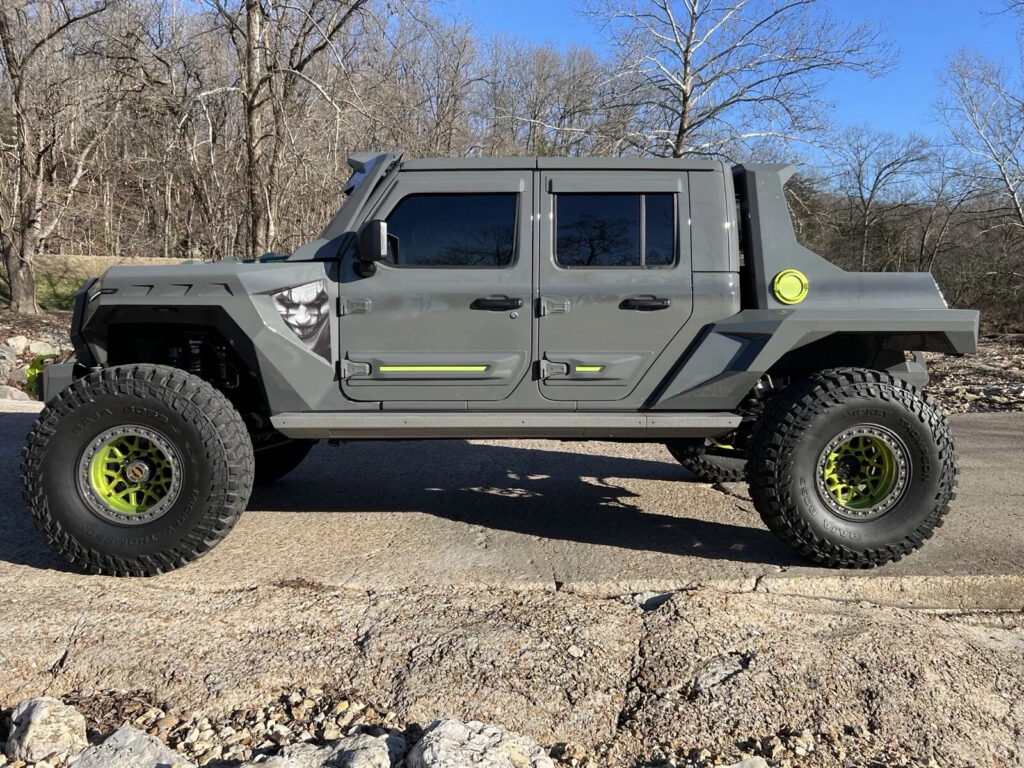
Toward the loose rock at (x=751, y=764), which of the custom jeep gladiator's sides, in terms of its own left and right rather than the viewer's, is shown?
left

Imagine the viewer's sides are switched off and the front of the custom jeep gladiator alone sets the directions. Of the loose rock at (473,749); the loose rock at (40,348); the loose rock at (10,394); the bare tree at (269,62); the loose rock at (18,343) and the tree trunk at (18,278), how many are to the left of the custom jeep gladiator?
1

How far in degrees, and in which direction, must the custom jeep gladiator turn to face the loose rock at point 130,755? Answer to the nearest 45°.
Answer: approximately 45° to its left

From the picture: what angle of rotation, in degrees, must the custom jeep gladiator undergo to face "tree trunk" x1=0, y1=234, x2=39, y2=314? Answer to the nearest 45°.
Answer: approximately 45° to its right

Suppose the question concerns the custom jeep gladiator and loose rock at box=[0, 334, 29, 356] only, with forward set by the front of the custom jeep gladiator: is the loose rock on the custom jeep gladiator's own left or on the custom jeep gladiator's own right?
on the custom jeep gladiator's own right

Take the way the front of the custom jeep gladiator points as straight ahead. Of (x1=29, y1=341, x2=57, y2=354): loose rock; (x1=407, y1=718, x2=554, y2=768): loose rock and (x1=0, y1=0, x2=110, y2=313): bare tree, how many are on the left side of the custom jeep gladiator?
1

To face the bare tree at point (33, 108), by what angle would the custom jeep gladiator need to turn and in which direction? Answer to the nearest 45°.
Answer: approximately 45° to its right

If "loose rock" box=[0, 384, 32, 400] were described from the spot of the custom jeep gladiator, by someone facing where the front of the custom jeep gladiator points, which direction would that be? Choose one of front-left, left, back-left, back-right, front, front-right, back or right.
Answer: front-right

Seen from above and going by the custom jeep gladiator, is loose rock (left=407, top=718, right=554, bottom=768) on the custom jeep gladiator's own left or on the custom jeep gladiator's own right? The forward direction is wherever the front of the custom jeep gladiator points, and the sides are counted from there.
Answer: on the custom jeep gladiator's own left

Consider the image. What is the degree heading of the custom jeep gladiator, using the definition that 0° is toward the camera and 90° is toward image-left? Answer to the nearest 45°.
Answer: approximately 90°
